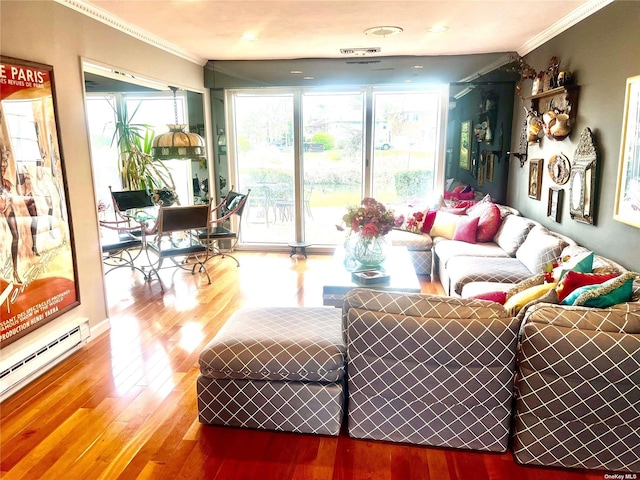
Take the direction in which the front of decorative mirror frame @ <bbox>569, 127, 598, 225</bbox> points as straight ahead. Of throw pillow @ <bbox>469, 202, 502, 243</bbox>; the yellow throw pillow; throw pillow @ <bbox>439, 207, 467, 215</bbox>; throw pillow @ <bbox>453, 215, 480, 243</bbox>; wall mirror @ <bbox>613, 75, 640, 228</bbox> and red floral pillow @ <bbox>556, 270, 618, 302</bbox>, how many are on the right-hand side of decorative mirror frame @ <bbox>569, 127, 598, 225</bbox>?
3

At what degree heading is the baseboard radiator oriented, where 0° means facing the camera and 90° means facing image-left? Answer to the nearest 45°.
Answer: approximately 315°

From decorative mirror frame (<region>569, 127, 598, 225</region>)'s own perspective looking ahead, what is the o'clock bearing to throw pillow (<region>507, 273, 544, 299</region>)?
The throw pillow is roughly at 11 o'clock from the decorative mirror frame.

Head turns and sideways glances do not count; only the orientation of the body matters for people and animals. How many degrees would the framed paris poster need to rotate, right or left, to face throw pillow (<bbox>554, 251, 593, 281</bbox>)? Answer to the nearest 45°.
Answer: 0° — it already faces it

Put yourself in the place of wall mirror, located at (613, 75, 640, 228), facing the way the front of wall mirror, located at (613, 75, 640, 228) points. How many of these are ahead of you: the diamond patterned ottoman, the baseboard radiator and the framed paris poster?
3

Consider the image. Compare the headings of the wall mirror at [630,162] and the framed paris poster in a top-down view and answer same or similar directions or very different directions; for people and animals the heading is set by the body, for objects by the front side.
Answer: very different directions

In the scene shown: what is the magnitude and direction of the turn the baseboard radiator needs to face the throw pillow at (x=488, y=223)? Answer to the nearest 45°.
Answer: approximately 45° to its left

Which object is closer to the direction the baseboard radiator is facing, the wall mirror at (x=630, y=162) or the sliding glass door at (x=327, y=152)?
the wall mirror

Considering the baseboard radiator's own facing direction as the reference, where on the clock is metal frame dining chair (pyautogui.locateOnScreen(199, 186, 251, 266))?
The metal frame dining chair is roughly at 9 o'clock from the baseboard radiator.

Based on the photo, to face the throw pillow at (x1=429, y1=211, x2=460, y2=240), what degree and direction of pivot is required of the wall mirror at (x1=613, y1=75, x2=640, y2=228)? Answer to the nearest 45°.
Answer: approximately 90° to its right

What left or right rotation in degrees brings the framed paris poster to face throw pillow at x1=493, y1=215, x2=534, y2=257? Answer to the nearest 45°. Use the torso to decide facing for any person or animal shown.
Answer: approximately 45° to its left
